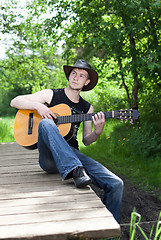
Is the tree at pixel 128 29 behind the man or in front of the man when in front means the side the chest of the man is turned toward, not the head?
behind

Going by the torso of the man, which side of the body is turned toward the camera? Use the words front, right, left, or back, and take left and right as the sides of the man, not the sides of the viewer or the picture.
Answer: front
